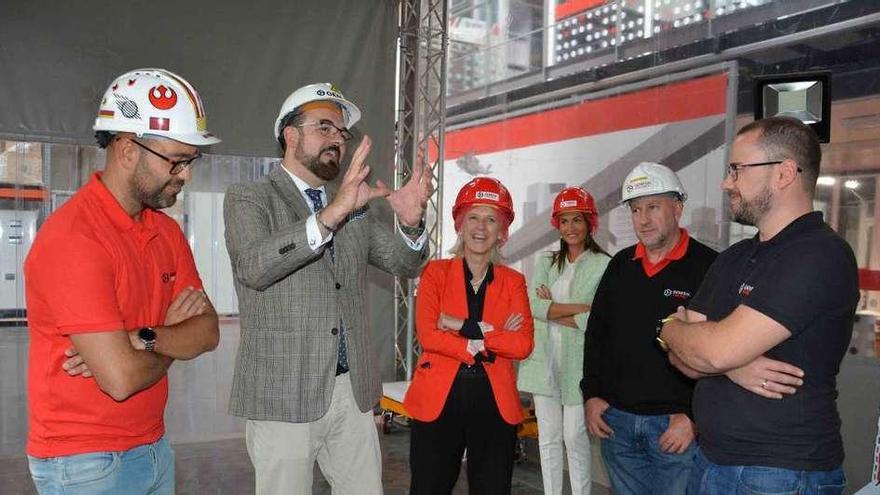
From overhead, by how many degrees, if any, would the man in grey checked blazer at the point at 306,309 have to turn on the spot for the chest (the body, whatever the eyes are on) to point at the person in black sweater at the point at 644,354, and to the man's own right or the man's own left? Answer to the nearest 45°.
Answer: approximately 45° to the man's own left

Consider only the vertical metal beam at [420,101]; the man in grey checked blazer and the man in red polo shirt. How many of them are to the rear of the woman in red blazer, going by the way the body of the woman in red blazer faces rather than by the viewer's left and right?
1

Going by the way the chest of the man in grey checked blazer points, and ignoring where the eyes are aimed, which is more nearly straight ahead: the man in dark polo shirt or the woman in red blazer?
the man in dark polo shirt

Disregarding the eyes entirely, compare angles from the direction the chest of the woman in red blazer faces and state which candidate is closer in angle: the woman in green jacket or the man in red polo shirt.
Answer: the man in red polo shirt

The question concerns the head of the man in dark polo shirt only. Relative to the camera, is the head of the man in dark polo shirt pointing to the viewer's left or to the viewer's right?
to the viewer's left

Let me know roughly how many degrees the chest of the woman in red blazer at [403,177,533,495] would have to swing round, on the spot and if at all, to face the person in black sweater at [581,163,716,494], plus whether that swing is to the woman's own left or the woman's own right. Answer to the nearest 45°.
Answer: approximately 90° to the woman's own left

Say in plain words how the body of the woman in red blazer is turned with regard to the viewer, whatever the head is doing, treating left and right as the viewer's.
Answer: facing the viewer

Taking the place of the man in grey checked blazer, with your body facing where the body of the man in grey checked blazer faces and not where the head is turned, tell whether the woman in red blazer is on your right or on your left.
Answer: on your left

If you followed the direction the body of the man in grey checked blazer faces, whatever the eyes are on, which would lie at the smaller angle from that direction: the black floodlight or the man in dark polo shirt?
the man in dark polo shirt

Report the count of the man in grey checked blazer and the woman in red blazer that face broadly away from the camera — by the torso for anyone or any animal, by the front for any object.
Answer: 0

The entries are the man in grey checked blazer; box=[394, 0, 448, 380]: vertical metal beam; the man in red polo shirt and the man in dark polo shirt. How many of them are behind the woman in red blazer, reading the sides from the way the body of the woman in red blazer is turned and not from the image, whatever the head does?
1

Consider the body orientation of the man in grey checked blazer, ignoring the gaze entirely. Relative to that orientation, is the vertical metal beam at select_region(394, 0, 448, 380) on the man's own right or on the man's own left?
on the man's own left

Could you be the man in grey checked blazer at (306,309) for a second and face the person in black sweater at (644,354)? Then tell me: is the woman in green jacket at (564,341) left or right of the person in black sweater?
left

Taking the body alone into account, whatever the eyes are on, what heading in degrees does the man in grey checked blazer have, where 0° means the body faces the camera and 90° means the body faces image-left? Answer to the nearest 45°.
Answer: approximately 315°

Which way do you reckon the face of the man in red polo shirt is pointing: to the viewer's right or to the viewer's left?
to the viewer's right

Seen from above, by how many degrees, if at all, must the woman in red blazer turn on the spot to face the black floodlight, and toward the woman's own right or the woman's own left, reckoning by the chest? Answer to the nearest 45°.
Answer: approximately 90° to the woman's own left
